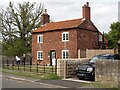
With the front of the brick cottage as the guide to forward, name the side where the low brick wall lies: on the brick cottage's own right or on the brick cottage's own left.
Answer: on the brick cottage's own left

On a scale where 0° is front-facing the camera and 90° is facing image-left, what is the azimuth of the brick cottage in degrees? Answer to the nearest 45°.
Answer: approximately 45°

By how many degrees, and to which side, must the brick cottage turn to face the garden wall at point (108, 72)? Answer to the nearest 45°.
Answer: approximately 45° to its left
